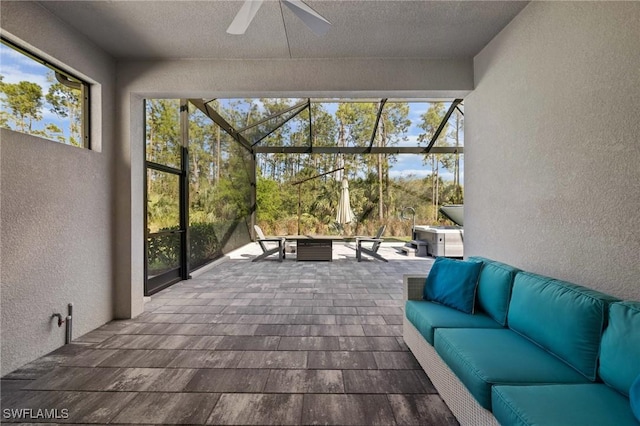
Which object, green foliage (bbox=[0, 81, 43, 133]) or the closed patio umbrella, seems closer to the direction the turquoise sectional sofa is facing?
the green foliage

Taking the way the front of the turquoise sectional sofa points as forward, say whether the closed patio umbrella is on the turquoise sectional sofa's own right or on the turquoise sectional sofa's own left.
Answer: on the turquoise sectional sofa's own right

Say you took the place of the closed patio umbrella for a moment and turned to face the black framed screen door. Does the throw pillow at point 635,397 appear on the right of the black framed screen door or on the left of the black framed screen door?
left

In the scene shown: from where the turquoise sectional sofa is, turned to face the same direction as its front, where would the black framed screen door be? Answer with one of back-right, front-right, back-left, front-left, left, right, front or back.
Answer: front-right

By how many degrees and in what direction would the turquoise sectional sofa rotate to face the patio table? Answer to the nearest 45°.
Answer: approximately 90° to its right

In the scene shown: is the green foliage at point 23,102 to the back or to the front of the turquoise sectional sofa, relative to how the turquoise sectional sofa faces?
to the front

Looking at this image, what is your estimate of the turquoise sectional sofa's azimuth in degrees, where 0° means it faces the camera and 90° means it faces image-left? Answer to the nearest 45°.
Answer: approximately 45°
